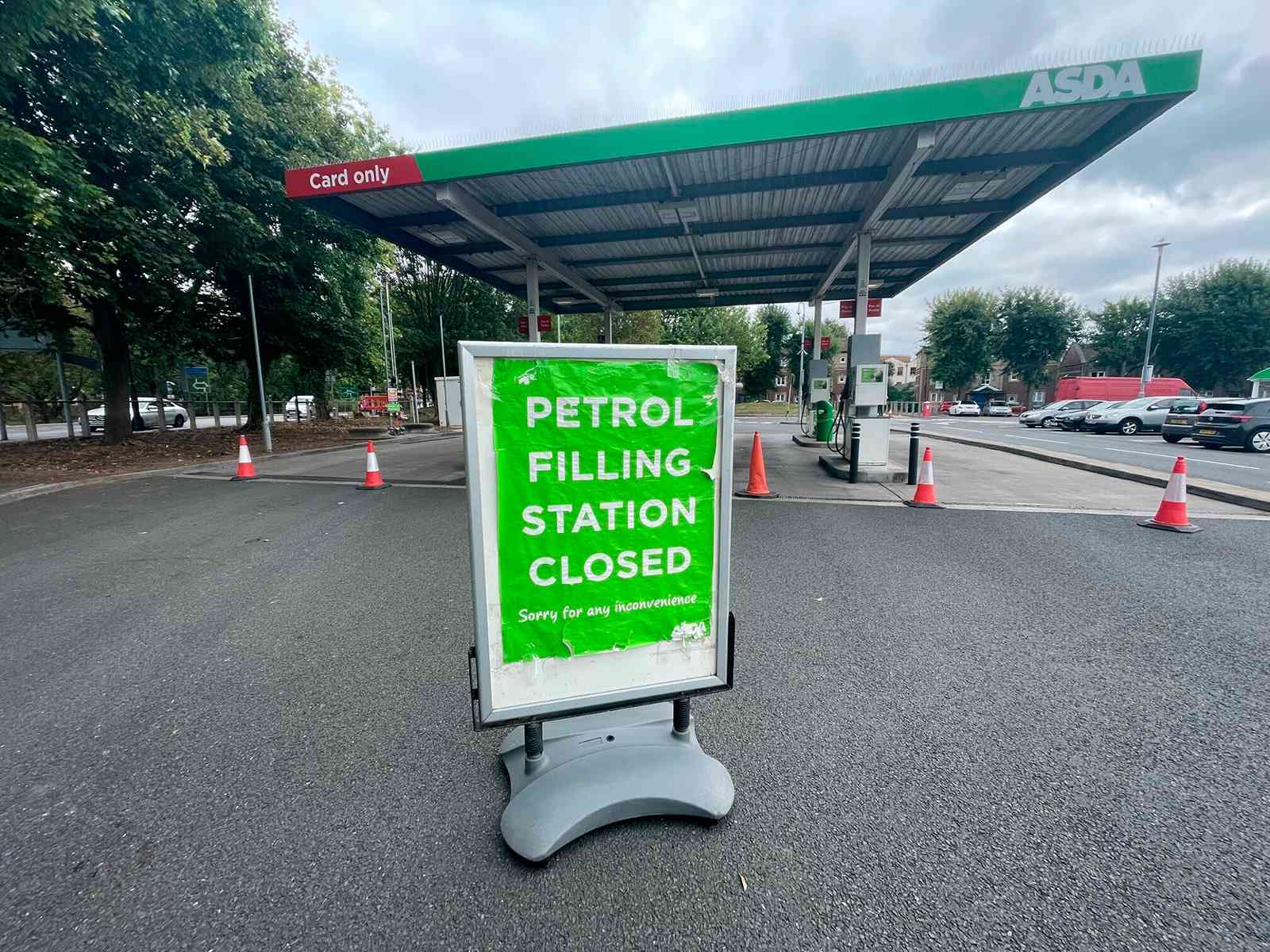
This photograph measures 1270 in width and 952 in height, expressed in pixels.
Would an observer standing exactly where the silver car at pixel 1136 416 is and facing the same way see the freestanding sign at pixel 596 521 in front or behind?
in front

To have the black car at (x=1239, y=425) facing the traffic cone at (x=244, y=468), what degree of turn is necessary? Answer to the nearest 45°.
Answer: approximately 180°

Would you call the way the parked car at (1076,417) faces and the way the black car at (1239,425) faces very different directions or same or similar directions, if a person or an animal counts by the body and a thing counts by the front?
very different directions

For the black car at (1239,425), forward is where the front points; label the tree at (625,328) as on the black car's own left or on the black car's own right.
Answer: on the black car's own left

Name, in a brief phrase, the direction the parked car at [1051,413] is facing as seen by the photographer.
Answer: facing the viewer and to the left of the viewer

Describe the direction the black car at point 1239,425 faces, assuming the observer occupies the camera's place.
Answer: facing away from the viewer and to the right of the viewer

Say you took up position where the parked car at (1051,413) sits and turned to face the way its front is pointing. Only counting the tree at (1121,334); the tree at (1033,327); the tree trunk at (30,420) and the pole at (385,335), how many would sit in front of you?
2

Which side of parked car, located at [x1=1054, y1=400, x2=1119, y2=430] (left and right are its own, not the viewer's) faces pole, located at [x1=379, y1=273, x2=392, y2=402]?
front
